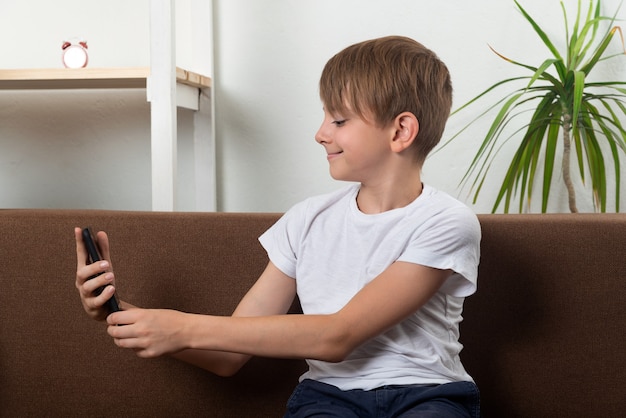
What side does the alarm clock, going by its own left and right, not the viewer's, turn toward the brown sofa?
front

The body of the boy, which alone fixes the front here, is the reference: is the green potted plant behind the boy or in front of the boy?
behind

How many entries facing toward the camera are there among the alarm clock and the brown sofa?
2

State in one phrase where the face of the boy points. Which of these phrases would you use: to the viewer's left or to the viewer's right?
to the viewer's left

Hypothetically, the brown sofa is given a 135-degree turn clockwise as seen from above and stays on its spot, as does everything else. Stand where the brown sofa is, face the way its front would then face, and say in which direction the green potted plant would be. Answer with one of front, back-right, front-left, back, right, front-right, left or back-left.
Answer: right

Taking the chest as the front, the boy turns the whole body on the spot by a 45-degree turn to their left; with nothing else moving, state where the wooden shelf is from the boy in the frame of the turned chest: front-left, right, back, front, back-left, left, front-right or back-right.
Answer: back-right

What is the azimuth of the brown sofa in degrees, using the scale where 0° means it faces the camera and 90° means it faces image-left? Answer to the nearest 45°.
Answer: approximately 0°

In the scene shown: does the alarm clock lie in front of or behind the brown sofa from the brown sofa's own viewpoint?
behind

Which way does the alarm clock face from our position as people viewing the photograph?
facing the viewer

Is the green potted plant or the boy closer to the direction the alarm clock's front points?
the boy

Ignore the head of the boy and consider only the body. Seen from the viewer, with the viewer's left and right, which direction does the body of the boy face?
facing the viewer and to the left of the viewer
